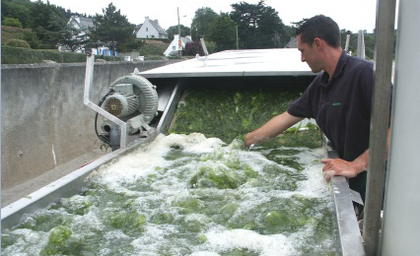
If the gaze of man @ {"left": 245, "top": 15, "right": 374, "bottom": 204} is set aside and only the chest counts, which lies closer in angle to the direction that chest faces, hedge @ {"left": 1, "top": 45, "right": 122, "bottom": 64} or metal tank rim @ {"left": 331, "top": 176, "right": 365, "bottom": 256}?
the metal tank rim

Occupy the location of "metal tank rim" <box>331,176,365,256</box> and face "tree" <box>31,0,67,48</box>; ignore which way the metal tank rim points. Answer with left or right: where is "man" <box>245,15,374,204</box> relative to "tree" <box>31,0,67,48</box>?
right

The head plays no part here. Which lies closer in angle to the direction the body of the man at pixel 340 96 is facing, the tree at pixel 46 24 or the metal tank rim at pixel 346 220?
the metal tank rim

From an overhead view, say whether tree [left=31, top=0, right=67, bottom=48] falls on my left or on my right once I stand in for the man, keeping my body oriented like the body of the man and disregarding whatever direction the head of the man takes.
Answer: on my right

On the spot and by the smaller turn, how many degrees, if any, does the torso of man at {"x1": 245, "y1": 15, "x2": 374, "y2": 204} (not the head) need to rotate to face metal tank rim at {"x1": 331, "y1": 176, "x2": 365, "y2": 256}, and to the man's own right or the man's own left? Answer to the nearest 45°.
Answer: approximately 45° to the man's own left

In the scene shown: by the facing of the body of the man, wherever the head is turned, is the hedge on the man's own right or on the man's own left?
on the man's own right

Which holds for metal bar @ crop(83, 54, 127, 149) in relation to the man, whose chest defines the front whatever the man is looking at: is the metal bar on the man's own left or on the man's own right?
on the man's own right

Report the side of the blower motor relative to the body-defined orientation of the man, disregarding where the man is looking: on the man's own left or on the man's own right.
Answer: on the man's own right

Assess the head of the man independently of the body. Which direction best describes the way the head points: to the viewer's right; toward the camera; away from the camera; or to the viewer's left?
to the viewer's left

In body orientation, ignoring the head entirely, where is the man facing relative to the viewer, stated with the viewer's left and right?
facing the viewer and to the left of the viewer

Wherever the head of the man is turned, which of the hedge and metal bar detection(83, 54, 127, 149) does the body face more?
the metal bar
